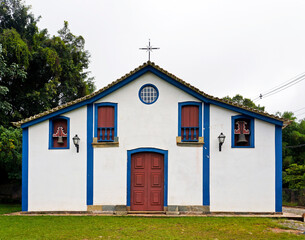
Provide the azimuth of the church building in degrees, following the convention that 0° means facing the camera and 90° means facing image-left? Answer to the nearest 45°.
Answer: approximately 0°
